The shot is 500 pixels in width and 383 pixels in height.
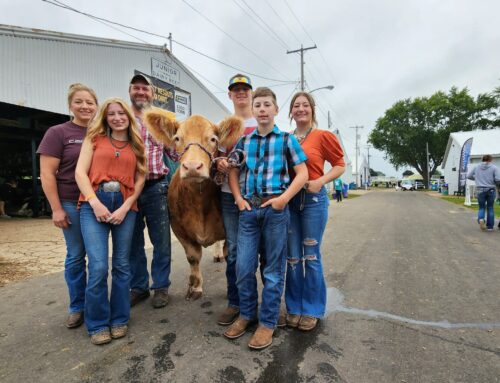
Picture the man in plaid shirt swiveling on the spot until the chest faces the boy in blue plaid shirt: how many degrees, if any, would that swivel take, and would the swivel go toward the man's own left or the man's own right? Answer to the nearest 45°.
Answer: approximately 45° to the man's own left

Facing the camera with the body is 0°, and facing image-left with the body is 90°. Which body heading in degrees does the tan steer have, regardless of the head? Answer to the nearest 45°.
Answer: approximately 0°

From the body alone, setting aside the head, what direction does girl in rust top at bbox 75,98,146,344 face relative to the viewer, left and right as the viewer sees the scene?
facing the viewer

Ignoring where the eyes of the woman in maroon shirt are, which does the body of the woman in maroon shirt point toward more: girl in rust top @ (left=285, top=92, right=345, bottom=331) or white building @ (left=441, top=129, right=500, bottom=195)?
the girl in rust top

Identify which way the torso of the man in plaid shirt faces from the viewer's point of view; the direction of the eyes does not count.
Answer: toward the camera

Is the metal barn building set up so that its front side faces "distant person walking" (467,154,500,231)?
yes

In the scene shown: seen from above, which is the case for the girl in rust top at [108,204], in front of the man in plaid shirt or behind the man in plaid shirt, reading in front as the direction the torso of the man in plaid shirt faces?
in front

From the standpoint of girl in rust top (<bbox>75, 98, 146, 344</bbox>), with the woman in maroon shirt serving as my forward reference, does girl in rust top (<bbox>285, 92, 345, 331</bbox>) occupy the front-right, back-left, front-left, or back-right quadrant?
back-right

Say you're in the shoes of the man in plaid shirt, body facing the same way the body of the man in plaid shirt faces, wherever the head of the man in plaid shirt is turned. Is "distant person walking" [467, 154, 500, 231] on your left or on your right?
on your left
